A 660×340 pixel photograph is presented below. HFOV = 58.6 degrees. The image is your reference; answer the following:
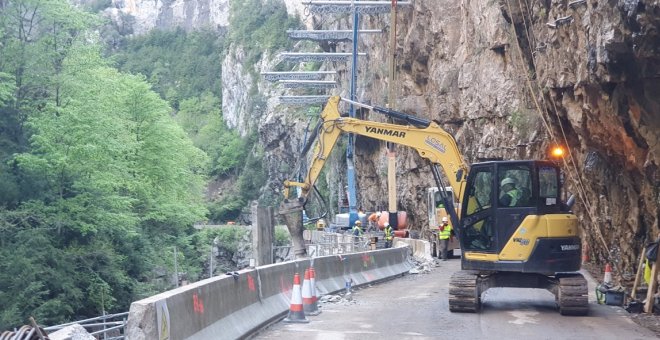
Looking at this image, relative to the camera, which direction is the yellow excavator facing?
to the viewer's left

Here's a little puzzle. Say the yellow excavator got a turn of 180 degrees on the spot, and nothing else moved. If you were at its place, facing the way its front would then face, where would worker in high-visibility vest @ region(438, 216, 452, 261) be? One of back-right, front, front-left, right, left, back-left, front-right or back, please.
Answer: left

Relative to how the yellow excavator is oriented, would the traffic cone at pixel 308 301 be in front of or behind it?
in front

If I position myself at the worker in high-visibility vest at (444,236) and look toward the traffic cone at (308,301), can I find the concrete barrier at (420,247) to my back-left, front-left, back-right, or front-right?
front-right

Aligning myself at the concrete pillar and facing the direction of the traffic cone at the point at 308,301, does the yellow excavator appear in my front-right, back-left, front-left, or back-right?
front-left

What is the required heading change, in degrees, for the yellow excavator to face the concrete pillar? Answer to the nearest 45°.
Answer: approximately 45° to its right

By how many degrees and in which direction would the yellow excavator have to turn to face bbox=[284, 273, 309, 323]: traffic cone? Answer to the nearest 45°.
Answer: approximately 45° to its left
